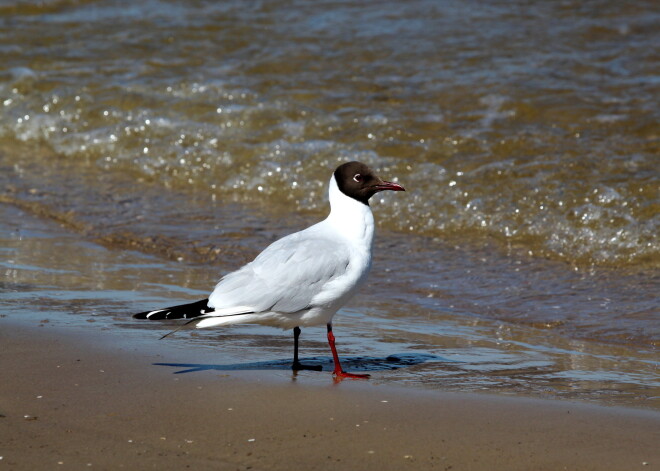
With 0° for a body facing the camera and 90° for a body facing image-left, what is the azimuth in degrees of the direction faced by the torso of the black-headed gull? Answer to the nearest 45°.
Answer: approximately 270°
